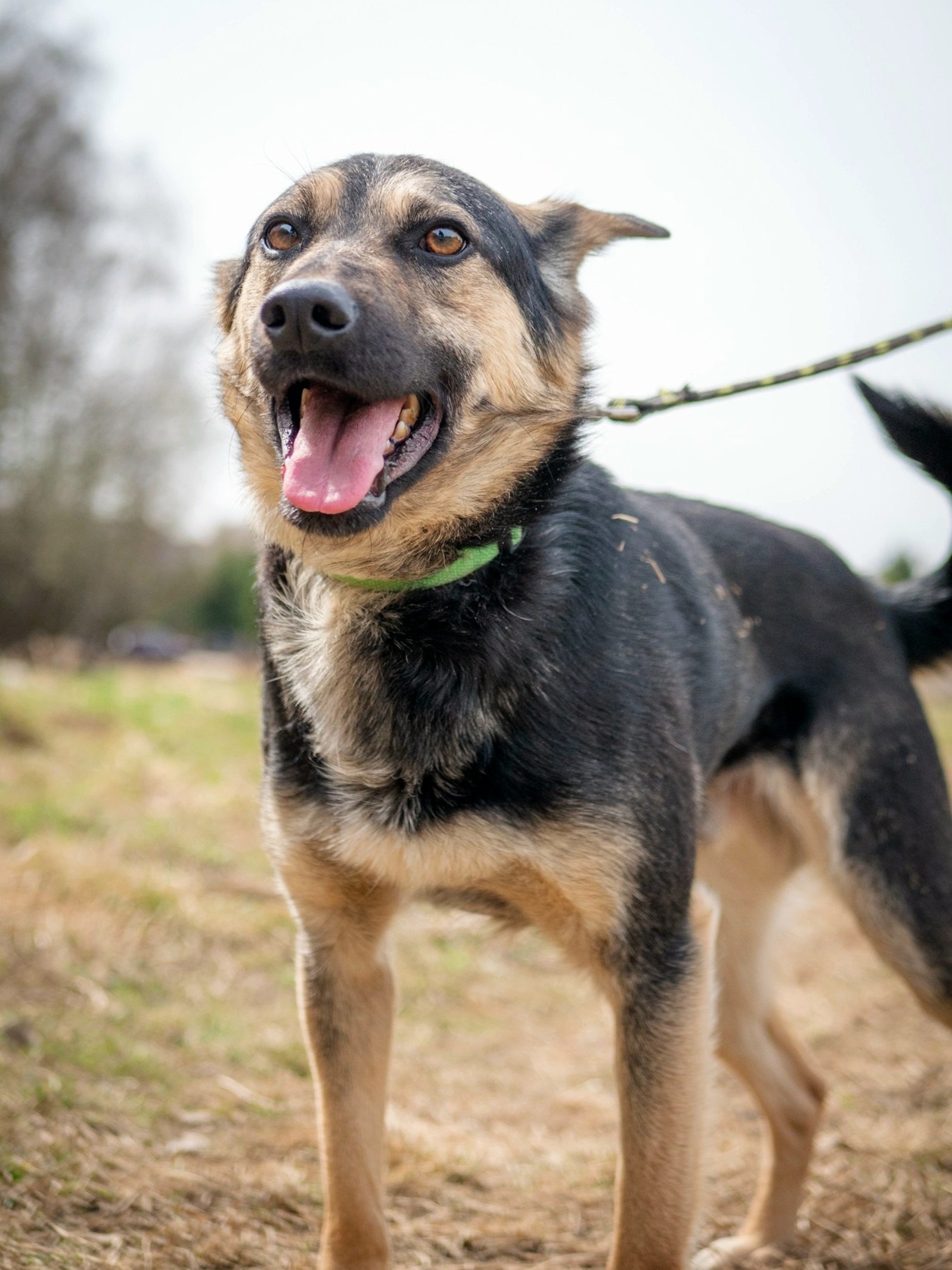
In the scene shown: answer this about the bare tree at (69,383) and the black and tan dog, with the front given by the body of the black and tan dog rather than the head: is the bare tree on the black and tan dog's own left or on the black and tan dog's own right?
on the black and tan dog's own right

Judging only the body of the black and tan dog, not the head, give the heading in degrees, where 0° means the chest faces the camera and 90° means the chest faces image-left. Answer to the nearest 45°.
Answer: approximately 45°
